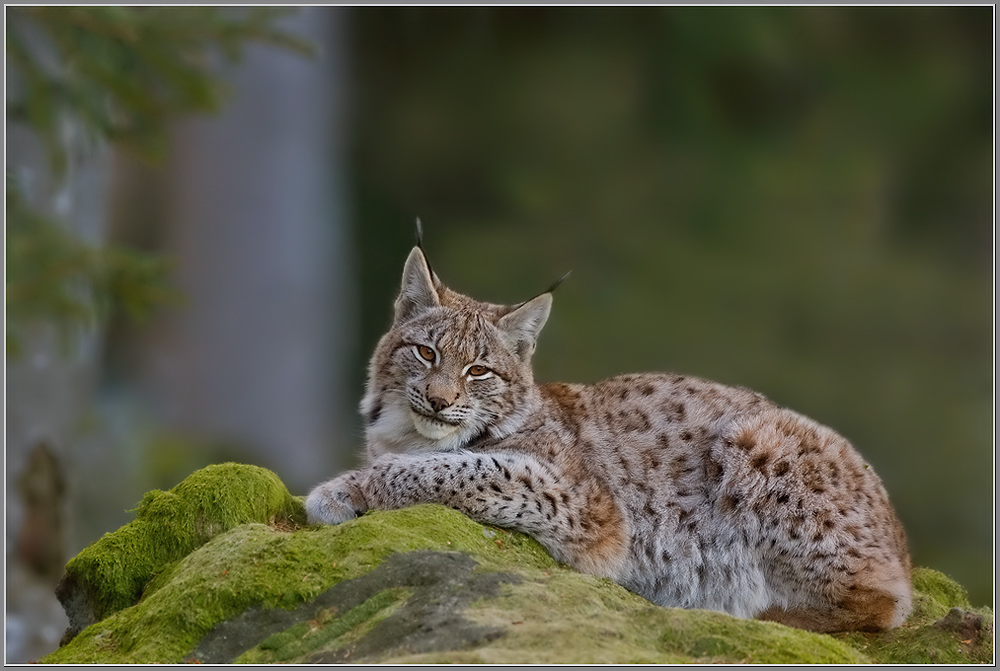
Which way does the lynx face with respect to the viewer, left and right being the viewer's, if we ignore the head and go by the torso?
facing to the left of the viewer

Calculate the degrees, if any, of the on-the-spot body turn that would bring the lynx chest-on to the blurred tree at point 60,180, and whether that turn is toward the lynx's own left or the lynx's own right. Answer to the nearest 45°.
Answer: approximately 45° to the lynx's own right
